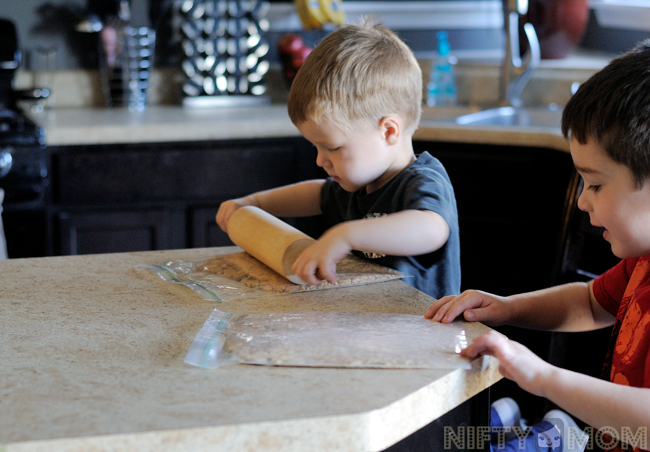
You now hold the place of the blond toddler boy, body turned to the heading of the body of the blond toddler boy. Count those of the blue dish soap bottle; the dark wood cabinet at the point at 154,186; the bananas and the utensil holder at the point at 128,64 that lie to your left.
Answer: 0

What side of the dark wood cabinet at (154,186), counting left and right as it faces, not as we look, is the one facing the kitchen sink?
left

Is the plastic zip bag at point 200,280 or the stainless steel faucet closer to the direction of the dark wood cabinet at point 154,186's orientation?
the plastic zip bag

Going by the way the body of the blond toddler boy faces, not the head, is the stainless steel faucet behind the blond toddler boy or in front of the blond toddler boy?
behind

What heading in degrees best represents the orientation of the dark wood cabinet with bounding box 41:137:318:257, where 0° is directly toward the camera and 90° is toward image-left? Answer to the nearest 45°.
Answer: approximately 0°

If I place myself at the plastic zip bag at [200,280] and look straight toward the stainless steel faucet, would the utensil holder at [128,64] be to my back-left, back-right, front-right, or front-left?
front-left

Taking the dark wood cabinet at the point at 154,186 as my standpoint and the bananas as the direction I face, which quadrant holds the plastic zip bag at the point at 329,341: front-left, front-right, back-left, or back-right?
back-right

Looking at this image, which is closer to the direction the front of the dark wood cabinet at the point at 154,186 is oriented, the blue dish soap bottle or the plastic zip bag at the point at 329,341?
the plastic zip bag

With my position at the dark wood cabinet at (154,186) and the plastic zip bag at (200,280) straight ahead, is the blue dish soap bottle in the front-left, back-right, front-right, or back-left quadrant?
back-left

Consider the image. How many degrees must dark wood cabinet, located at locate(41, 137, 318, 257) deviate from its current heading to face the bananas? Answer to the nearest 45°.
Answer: approximately 135° to its left

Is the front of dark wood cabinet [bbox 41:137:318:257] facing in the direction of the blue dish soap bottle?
no

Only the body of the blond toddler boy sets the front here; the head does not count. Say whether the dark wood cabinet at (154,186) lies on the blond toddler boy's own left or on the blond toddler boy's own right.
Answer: on the blond toddler boy's own right

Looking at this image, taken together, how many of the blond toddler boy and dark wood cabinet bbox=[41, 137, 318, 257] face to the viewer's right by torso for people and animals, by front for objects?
0

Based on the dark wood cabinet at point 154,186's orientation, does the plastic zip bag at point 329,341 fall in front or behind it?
in front

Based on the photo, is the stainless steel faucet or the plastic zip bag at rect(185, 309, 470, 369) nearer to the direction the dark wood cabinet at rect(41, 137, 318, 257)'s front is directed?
the plastic zip bag

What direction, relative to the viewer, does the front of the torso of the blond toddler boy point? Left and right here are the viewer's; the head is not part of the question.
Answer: facing the viewer and to the left of the viewer
